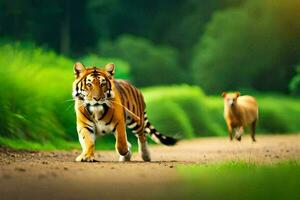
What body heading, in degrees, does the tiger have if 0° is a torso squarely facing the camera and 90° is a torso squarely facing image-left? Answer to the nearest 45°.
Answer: approximately 45°

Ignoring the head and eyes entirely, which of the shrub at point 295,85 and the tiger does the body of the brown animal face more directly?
the tiger

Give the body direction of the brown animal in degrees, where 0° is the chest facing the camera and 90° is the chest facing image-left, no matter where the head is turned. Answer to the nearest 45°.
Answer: approximately 45°

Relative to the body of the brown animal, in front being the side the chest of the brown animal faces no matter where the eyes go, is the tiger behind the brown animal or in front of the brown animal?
in front

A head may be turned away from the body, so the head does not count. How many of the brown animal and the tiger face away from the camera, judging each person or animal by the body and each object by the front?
0

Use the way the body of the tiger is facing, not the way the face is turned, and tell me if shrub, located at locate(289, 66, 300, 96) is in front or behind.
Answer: behind

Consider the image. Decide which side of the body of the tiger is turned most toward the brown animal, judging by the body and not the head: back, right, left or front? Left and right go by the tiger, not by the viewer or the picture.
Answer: back
